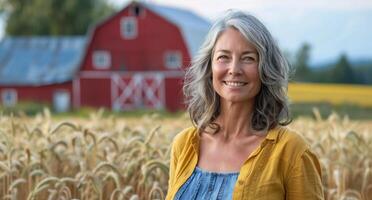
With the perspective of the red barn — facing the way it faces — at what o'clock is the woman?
The woman is roughly at 12 o'clock from the red barn.

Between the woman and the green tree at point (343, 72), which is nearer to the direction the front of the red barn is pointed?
the woman

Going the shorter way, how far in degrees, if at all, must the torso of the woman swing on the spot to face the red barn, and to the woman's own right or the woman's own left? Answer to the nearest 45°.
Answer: approximately 135° to the woman's own right

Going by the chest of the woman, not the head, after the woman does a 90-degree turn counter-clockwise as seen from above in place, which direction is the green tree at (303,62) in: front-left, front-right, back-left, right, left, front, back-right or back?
back-left

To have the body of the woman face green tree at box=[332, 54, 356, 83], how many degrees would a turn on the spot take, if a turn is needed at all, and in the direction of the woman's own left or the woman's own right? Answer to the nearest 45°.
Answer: approximately 135° to the woman's own right

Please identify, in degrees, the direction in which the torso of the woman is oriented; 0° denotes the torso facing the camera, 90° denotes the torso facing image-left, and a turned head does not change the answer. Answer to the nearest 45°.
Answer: approximately 45°

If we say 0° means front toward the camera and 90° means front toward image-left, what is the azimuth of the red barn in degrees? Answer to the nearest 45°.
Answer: approximately 0°
